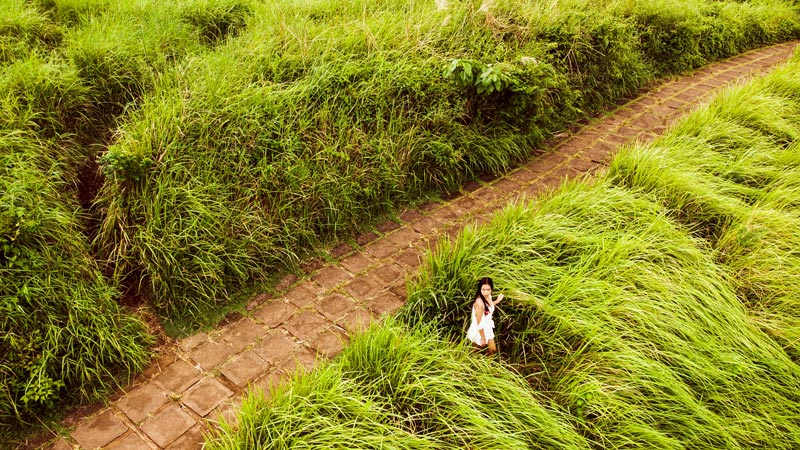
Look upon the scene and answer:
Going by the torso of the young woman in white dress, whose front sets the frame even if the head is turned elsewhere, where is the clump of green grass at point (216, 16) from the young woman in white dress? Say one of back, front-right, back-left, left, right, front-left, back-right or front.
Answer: back

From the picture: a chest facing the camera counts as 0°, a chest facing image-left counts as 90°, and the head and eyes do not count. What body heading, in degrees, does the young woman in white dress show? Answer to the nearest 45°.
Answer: approximately 315°

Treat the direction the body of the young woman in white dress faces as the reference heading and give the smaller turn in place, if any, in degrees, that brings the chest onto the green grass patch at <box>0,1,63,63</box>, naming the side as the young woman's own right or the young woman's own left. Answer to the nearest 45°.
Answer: approximately 180°

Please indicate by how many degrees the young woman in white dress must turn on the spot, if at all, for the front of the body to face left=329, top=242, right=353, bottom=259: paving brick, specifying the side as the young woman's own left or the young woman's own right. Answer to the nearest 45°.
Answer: approximately 180°

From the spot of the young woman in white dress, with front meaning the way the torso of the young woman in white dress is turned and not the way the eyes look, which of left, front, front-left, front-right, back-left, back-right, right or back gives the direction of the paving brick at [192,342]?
back-right

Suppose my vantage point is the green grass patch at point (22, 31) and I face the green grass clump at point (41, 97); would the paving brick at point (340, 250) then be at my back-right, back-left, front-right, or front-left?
front-left

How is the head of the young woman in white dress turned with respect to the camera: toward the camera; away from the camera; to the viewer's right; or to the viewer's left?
toward the camera
